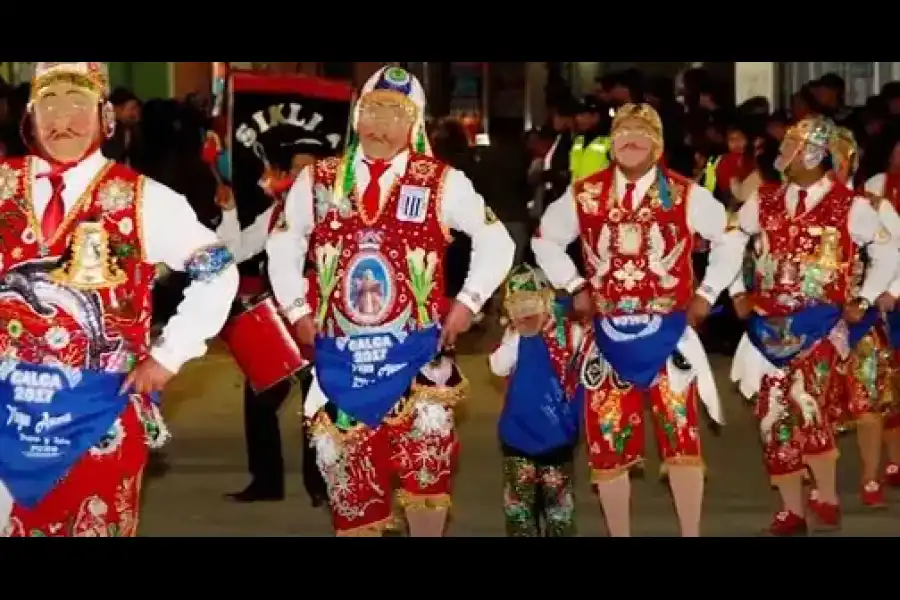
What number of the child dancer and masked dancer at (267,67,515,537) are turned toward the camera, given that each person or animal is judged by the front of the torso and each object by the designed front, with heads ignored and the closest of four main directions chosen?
2

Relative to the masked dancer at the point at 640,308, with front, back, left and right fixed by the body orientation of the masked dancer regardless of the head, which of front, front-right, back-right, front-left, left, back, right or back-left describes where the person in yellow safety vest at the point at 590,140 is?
back

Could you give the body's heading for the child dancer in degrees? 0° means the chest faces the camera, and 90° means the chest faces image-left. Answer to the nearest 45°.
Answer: approximately 0°

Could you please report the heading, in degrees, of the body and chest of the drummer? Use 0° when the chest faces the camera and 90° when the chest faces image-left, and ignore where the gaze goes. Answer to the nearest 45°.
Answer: approximately 45°

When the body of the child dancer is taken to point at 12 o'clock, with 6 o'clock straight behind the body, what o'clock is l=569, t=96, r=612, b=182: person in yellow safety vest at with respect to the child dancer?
The person in yellow safety vest is roughly at 6 o'clock from the child dancer.

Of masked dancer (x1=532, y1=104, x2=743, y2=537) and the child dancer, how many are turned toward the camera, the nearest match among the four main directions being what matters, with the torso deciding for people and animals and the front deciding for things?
2

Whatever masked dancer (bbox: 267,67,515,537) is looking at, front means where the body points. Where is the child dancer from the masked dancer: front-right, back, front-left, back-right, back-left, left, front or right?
back-left

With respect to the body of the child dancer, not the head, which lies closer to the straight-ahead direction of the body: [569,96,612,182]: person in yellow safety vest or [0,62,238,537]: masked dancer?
the masked dancer

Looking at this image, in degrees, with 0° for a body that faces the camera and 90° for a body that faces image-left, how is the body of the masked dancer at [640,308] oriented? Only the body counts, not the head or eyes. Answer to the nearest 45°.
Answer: approximately 0°
